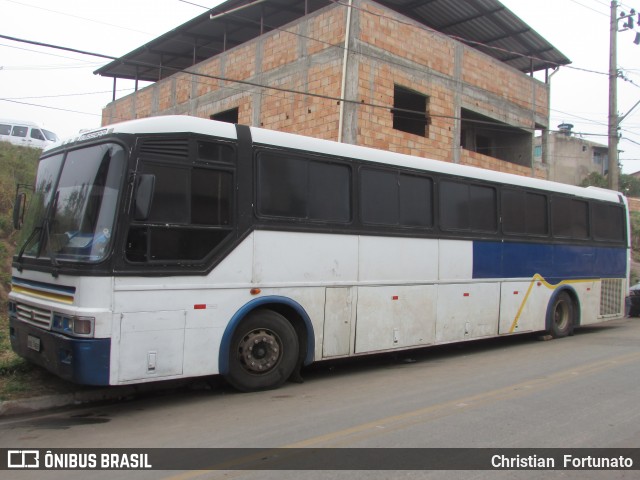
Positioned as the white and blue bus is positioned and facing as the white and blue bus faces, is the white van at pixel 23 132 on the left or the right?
on its right

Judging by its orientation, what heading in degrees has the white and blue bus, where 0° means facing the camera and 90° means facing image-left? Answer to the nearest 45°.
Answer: approximately 45°

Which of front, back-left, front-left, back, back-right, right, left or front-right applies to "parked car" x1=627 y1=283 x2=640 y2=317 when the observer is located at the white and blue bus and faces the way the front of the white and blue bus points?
back

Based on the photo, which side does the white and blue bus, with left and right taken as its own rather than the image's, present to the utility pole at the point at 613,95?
back
